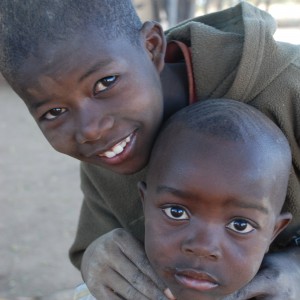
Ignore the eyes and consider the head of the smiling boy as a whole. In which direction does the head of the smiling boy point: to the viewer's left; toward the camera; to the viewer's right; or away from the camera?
toward the camera

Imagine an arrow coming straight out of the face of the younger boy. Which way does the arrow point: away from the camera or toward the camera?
toward the camera

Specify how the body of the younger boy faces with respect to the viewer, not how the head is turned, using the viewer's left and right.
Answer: facing the viewer
